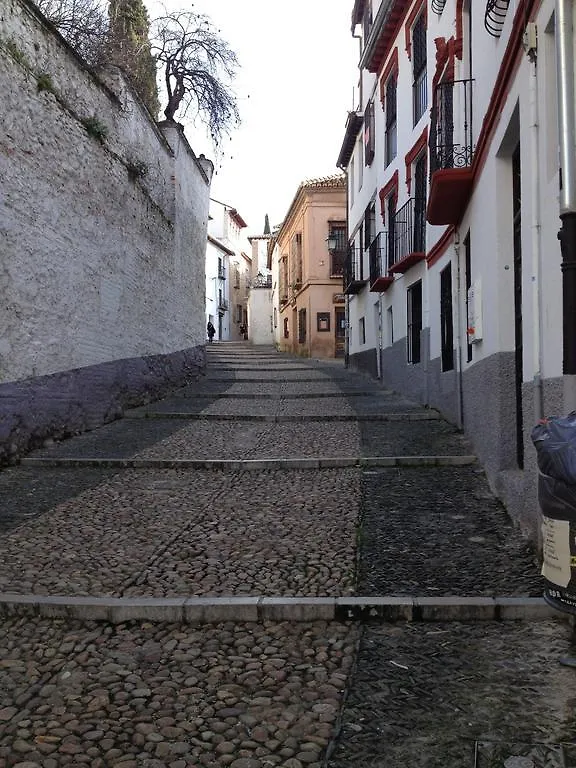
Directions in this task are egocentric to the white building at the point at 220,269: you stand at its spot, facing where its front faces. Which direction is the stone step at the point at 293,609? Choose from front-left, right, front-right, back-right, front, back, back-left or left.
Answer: front-right

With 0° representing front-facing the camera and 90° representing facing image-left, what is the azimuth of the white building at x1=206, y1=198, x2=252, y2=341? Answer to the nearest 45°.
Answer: approximately 315°

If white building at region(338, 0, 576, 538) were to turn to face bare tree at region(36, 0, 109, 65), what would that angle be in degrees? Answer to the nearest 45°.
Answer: approximately 45° to its right

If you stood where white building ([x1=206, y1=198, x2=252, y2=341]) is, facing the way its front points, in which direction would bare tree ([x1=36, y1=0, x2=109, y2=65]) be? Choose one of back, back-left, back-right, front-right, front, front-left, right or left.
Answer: front-right

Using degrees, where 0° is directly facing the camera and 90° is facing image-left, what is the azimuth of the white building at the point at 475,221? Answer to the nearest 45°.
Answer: approximately 90°

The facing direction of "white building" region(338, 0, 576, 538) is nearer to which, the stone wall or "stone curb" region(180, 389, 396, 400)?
the stone wall

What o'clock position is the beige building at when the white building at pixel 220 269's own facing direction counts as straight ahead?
The beige building is roughly at 1 o'clock from the white building.

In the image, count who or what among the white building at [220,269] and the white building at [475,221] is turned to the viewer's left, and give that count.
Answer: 1

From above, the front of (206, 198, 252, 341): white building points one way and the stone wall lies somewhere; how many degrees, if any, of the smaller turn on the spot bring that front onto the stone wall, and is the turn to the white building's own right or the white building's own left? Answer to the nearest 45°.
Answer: approximately 45° to the white building's own right

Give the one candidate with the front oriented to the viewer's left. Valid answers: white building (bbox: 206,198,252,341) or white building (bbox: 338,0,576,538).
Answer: white building (bbox: 338,0,576,538)

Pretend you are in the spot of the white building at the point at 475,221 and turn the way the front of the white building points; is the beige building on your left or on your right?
on your right
